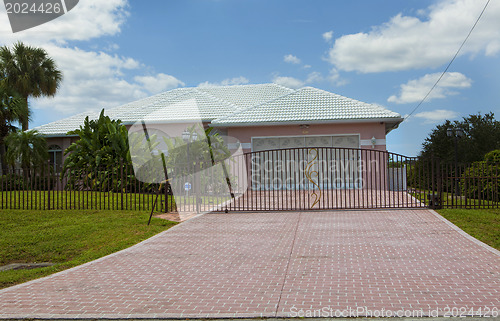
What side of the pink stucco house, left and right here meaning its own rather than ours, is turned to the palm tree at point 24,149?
right

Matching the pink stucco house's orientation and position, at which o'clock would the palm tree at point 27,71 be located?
The palm tree is roughly at 4 o'clock from the pink stucco house.

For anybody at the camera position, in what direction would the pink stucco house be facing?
facing the viewer

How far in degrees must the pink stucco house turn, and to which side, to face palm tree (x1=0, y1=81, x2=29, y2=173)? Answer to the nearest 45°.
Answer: approximately 90° to its right
